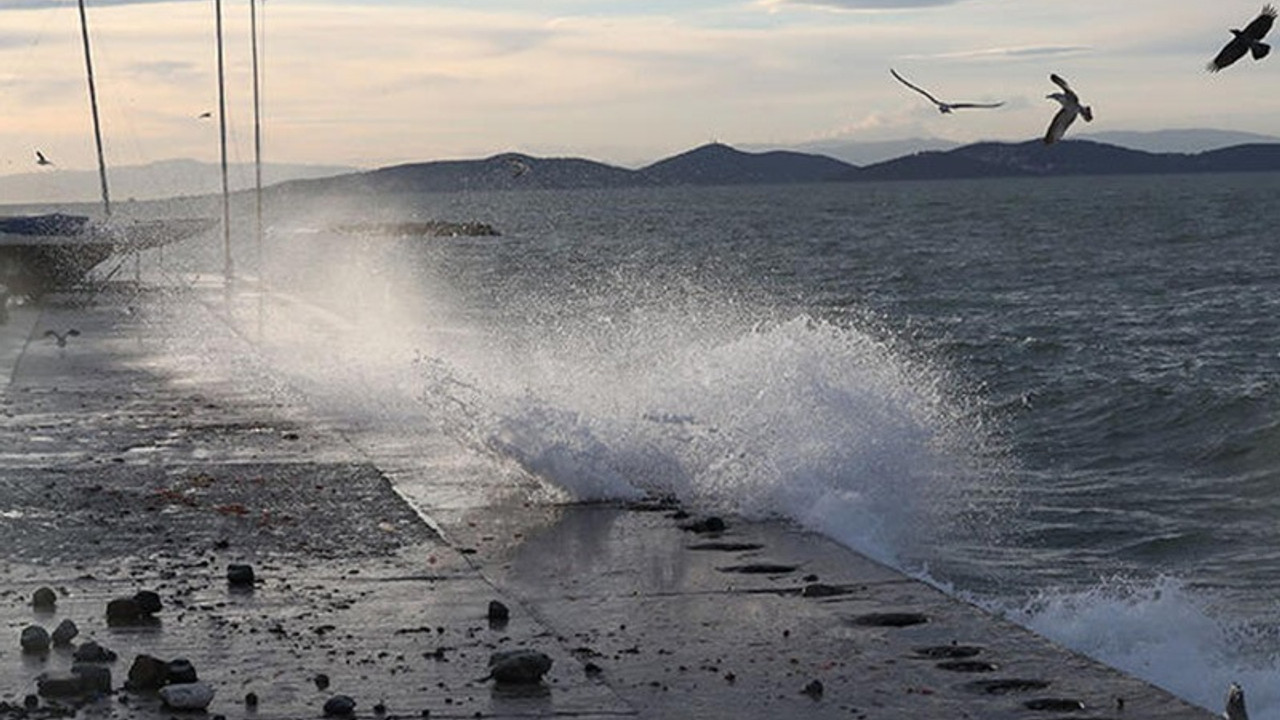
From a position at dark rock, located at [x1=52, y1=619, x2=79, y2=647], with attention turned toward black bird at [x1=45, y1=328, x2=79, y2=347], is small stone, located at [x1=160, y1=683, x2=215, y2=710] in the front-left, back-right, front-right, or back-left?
back-right

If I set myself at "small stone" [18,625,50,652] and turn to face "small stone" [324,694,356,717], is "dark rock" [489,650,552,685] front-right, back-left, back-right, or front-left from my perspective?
front-left

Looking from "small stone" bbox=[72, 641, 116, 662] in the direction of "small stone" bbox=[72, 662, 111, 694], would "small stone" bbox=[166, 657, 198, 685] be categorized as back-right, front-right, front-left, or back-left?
front-left

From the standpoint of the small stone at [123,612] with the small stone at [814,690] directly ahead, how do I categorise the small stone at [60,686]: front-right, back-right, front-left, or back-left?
front-right

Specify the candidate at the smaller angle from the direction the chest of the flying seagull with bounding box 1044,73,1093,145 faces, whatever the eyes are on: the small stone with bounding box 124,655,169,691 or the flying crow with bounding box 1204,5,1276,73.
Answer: the small stone
